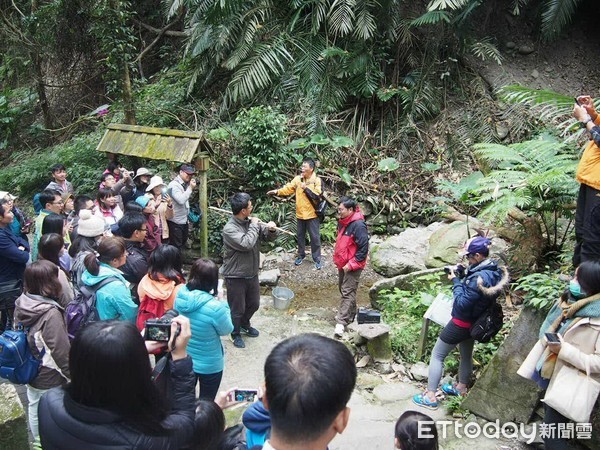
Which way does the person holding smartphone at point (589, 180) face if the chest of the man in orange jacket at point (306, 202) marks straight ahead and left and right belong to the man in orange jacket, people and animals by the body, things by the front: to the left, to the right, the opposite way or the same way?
to the right

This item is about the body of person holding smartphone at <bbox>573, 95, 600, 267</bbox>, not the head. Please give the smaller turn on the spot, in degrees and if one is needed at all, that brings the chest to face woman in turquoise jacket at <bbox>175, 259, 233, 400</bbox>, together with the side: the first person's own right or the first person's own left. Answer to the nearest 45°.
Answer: approximately 45° to the first person's own left

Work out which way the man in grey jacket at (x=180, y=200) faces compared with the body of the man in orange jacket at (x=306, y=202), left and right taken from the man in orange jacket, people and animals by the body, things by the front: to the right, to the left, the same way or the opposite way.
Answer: to the left

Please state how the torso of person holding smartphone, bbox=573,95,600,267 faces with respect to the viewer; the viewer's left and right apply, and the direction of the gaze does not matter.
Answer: facing to the left of the viewer

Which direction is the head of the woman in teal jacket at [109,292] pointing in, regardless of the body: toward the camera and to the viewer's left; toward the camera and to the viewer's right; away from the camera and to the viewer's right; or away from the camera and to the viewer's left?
away from the camera and to the viewer's right

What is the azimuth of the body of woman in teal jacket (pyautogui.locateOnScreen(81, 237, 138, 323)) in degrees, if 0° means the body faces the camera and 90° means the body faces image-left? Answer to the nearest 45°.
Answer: approximately 225°

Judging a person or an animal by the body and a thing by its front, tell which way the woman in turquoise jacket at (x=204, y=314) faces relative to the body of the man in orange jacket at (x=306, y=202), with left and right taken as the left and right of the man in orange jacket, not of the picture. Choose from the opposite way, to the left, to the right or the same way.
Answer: the opposite way

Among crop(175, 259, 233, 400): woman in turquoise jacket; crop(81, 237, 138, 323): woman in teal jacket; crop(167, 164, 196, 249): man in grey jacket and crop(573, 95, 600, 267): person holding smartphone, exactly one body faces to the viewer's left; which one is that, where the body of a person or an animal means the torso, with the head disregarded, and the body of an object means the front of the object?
the person holding smartphone

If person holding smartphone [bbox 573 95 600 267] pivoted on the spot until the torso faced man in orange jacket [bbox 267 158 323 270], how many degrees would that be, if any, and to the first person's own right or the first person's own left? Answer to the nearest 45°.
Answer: approximately 45° to the first person's own right

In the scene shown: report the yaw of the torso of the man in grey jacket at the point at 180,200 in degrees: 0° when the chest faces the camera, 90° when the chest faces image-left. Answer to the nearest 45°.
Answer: approximately 315°

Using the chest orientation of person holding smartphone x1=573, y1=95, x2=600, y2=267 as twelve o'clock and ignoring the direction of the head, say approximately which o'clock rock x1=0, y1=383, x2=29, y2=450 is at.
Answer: The rock is roughly at 10 o'clock from the person holding smartphone.

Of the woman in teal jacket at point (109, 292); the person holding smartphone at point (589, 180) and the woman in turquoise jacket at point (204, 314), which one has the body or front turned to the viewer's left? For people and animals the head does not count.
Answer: the person holding smartphone

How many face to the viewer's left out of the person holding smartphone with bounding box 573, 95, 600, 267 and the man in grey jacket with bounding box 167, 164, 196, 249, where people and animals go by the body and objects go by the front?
1
